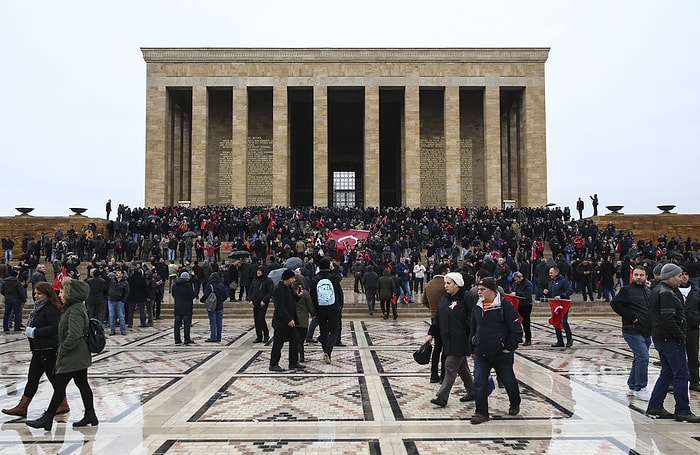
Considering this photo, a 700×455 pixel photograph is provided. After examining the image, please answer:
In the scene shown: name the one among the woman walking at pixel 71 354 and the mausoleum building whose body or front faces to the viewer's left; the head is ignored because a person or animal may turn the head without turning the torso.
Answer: the woman walking

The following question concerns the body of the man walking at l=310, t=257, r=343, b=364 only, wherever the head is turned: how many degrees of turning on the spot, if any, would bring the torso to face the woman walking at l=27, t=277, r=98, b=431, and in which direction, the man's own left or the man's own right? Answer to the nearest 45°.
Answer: approximately 135° to the man's own left

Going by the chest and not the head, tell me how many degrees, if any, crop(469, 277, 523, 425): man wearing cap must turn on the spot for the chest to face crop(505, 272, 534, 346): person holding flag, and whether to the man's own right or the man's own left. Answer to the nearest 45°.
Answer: approximately 135° to the man's own right

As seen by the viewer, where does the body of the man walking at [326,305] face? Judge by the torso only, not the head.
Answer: away from the camera
